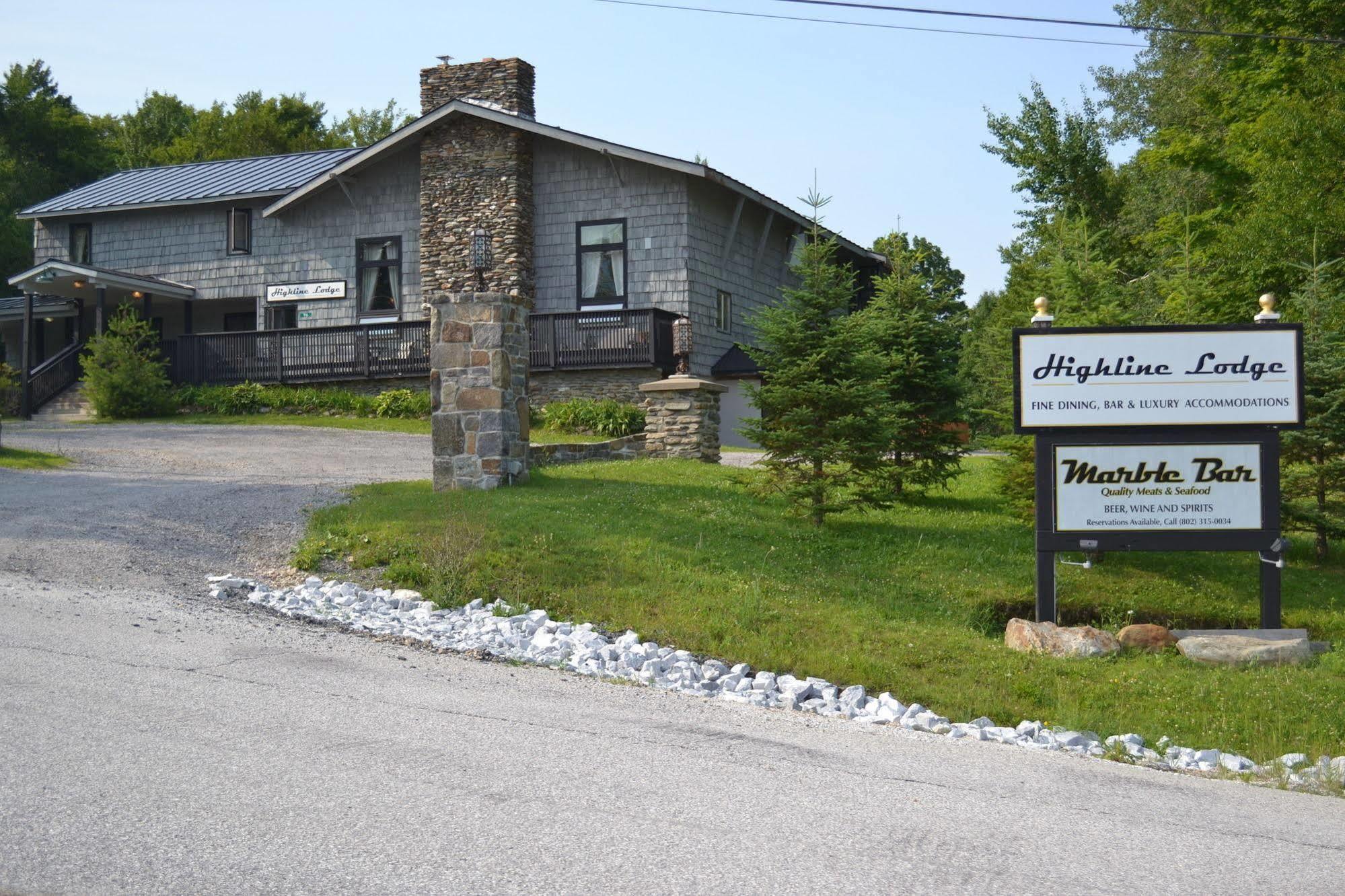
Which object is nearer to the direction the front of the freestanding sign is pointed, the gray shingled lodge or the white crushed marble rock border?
the white crushed marble rock border

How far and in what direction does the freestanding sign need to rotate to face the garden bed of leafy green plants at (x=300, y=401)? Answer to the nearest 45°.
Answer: approximately 135° to its right

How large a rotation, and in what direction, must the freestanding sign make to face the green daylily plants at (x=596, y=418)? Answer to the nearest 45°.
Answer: approximately 135° to its right

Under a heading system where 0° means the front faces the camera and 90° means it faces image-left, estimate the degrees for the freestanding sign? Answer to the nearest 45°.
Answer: approximately 0°

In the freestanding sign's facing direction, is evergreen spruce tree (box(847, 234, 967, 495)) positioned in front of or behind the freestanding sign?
behind

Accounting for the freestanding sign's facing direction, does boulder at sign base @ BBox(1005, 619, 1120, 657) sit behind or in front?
in front

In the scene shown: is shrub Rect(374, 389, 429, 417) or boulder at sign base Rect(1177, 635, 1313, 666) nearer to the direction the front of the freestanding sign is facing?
the boulder at sign base

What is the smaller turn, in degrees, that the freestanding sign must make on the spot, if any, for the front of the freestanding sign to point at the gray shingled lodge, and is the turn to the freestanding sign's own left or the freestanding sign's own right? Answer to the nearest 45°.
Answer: approximately 135° to the freestanding sign's own right
